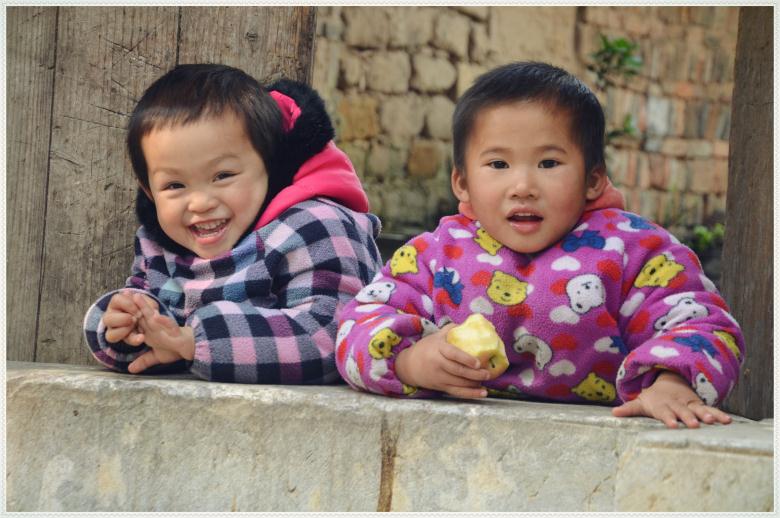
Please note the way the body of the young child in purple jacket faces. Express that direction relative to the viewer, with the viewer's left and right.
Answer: facing the viewer

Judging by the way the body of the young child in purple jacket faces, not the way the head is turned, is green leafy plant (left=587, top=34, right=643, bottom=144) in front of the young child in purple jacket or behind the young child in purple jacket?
behind

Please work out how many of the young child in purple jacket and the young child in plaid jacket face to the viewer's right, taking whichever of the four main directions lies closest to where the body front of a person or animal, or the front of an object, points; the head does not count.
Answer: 0

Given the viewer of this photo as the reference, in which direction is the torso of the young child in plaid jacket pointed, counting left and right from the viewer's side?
facing the viewer and to the left of the viewer

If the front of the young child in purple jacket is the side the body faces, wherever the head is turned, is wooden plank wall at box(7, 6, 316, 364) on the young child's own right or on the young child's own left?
on the young child's own right

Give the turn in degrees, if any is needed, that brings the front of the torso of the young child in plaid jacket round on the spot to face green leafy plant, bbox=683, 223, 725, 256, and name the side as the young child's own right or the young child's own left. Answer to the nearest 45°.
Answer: approximately 180°

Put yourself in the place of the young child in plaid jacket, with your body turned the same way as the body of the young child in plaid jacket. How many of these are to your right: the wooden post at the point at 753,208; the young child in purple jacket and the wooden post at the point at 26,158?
1

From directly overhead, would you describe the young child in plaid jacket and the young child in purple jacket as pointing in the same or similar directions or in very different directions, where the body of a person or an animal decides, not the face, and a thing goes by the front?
same or similar directions

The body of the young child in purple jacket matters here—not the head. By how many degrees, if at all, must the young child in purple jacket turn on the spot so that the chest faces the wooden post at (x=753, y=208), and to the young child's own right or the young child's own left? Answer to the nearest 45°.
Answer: approximately 135° to the young child's own left

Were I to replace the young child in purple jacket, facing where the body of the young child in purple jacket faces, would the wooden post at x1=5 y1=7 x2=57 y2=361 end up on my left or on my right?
on my right
